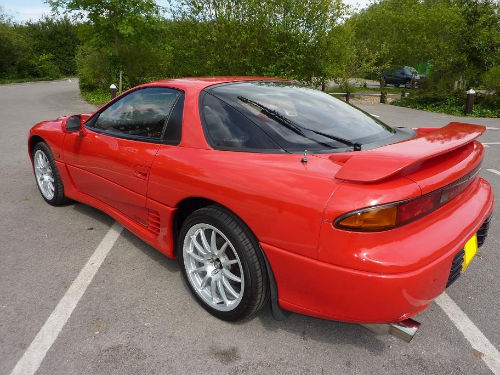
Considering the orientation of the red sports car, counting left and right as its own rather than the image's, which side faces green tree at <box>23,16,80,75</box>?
front

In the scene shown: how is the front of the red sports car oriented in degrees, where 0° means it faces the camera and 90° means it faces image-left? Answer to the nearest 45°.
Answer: approximately 135°

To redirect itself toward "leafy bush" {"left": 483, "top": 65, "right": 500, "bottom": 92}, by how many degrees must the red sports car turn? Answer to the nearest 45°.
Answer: approximately 90° to its right

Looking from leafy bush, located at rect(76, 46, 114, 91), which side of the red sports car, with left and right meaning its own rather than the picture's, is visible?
front

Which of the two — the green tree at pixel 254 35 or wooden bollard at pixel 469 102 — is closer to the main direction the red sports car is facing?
the green tree

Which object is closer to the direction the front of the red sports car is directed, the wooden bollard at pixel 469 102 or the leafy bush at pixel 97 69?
the leafy bush

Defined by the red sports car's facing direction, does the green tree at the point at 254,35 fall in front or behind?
in front

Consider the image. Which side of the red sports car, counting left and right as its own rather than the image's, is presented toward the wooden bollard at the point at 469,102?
right

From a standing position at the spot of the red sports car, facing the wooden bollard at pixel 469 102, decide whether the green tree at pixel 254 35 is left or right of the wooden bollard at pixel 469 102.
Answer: left
